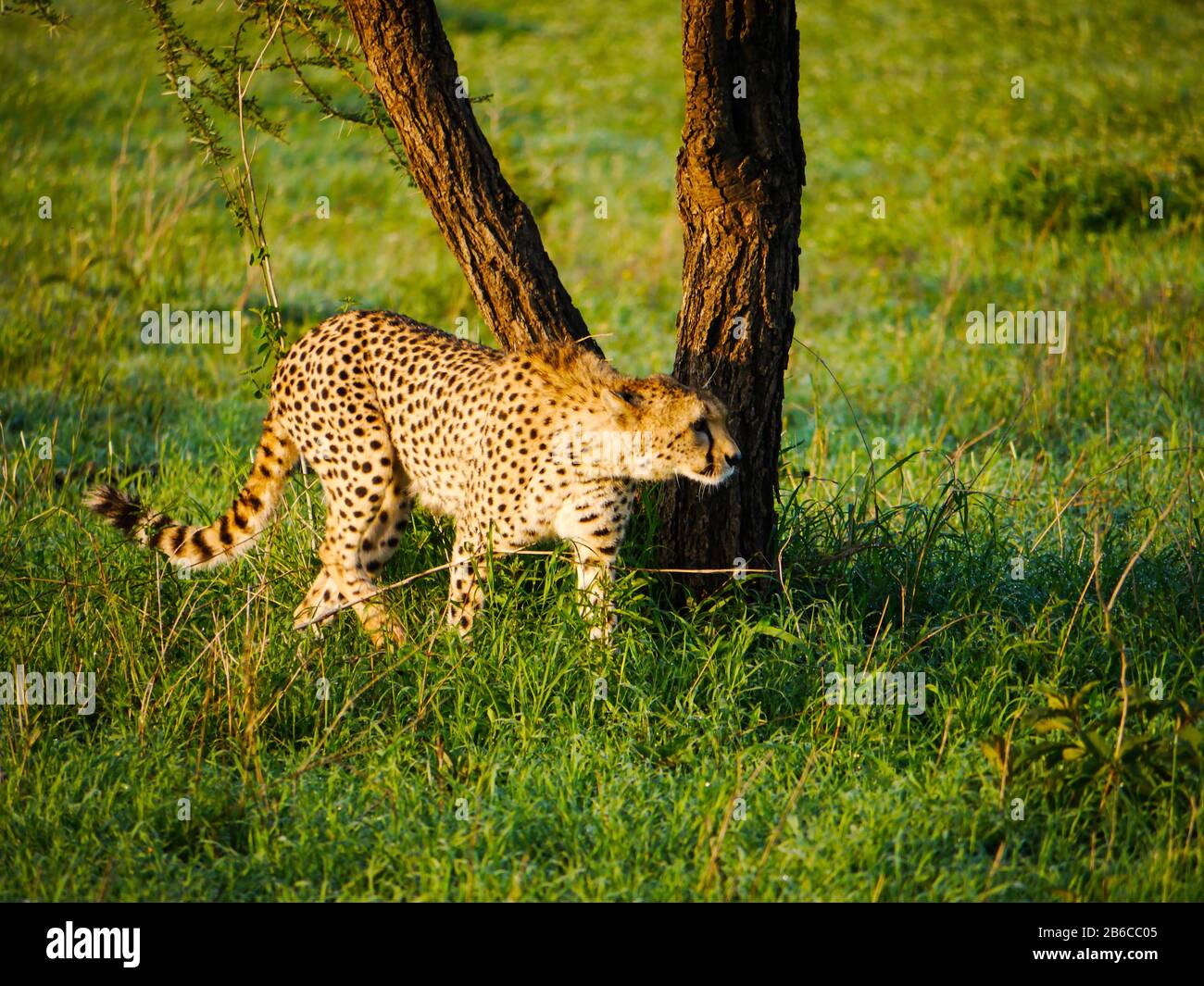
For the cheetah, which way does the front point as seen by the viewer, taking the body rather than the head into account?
to the viewer's right

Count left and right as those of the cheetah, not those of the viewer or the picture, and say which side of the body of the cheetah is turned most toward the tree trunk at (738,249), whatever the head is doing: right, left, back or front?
front
